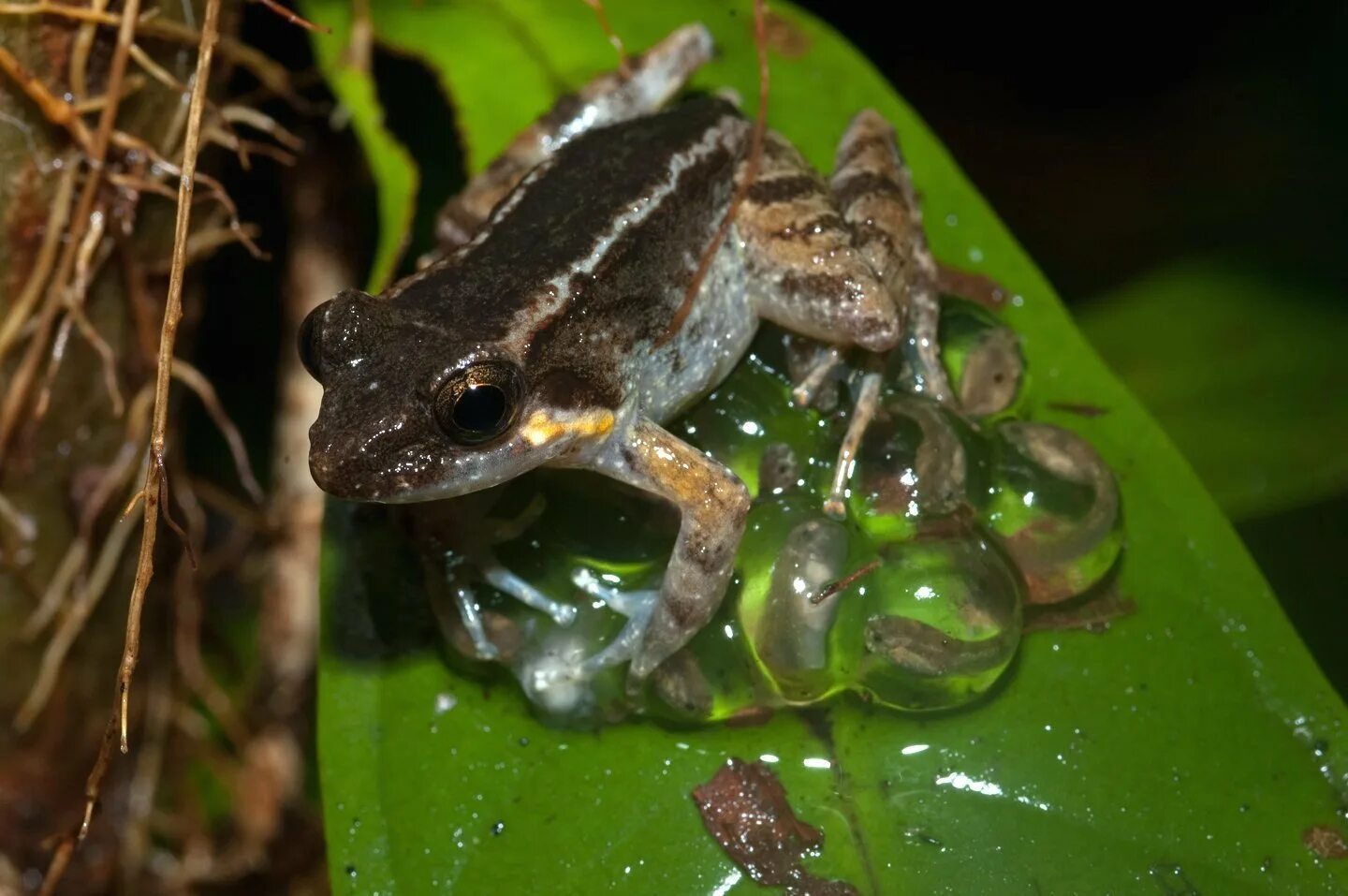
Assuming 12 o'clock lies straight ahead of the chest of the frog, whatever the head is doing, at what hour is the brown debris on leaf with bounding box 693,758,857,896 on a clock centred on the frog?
The brown debris on leaf is roughly at 10 o'clock from the frog.

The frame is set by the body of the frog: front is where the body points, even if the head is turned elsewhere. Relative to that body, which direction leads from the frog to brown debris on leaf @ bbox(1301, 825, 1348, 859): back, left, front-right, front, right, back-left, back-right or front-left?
left

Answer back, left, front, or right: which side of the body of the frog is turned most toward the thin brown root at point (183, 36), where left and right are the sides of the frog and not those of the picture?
right

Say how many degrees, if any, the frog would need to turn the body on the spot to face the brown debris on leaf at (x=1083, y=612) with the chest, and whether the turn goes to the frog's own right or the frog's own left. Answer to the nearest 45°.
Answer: approximately 90° to the frog's own left

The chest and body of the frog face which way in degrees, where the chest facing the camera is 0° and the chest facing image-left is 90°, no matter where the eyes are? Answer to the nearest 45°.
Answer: approximately 45°

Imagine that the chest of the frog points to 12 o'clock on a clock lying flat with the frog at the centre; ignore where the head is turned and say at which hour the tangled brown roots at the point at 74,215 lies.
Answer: The tangled brown roots is roughly at 2 o'clock from the frog.
